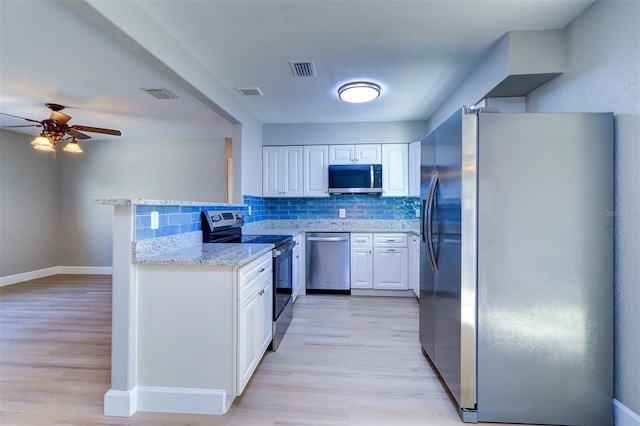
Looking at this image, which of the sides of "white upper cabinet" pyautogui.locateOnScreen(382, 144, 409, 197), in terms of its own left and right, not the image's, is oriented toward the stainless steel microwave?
right

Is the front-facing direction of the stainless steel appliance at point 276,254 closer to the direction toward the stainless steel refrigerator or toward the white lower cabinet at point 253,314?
the stainless steel refrigerator

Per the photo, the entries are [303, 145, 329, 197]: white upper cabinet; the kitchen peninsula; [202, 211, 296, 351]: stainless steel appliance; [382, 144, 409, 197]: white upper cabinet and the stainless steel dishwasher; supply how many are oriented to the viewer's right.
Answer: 2

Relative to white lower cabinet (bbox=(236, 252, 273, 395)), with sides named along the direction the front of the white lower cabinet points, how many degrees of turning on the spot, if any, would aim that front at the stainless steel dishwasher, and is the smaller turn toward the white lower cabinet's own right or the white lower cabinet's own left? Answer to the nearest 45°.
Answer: approximately 45° to the white lower cabinet's own left

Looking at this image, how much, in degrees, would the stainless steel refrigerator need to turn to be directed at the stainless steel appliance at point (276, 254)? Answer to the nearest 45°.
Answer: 0° — it already faces it

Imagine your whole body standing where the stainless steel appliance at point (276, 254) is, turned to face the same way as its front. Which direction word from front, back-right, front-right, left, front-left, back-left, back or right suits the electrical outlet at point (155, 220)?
back-right

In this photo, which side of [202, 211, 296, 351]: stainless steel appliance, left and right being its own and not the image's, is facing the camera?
right

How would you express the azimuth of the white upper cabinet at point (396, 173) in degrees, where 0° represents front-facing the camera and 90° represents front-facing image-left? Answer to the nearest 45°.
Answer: approximately 0°

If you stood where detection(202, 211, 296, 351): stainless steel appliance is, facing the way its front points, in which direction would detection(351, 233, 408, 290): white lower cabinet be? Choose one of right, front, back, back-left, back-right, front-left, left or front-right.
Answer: front-left

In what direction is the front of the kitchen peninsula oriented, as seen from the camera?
facing to the right of the viewer

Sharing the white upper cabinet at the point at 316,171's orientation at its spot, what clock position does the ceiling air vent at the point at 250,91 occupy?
The ceiling air vent is roughly at 1 o'clock from the white upper cabinet.
